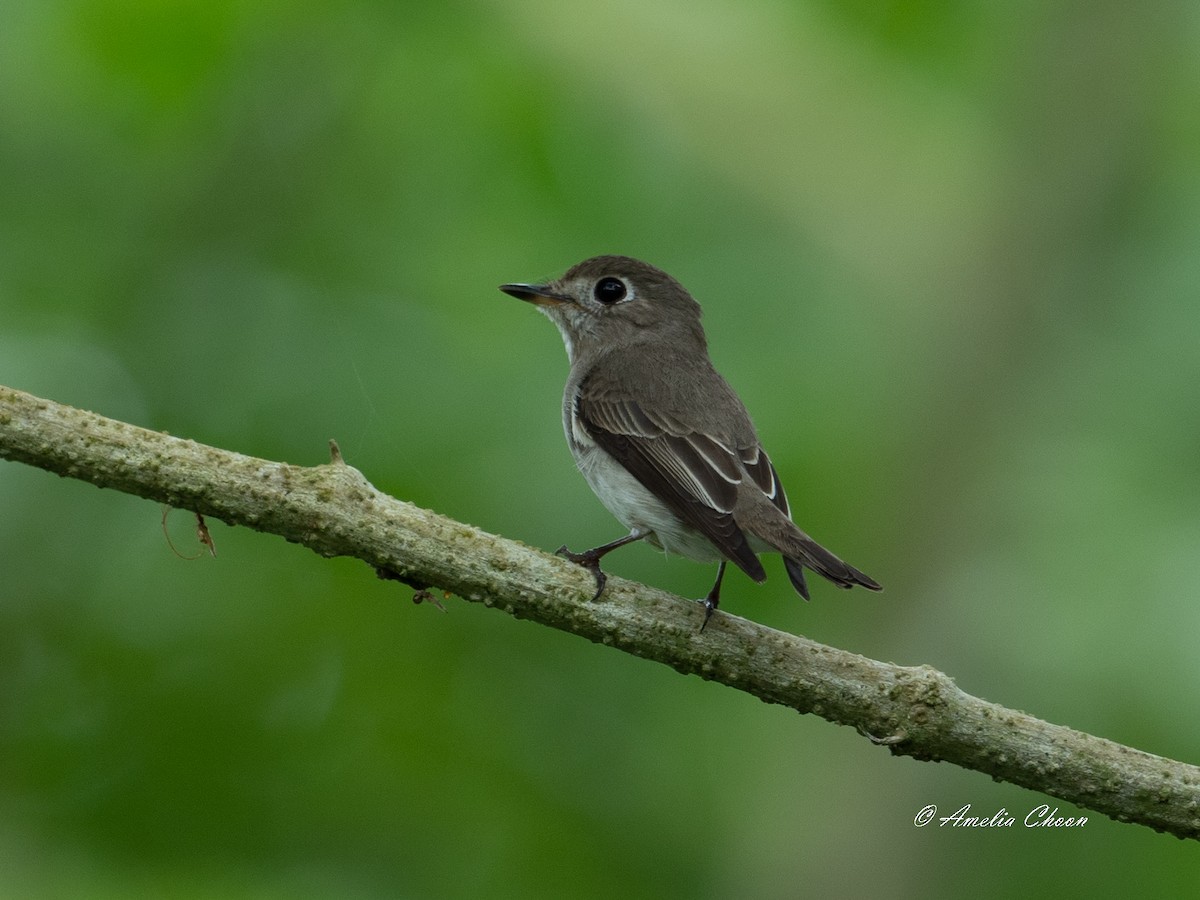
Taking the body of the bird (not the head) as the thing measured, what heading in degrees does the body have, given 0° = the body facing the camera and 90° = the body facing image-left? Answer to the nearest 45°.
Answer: approximately 90°
